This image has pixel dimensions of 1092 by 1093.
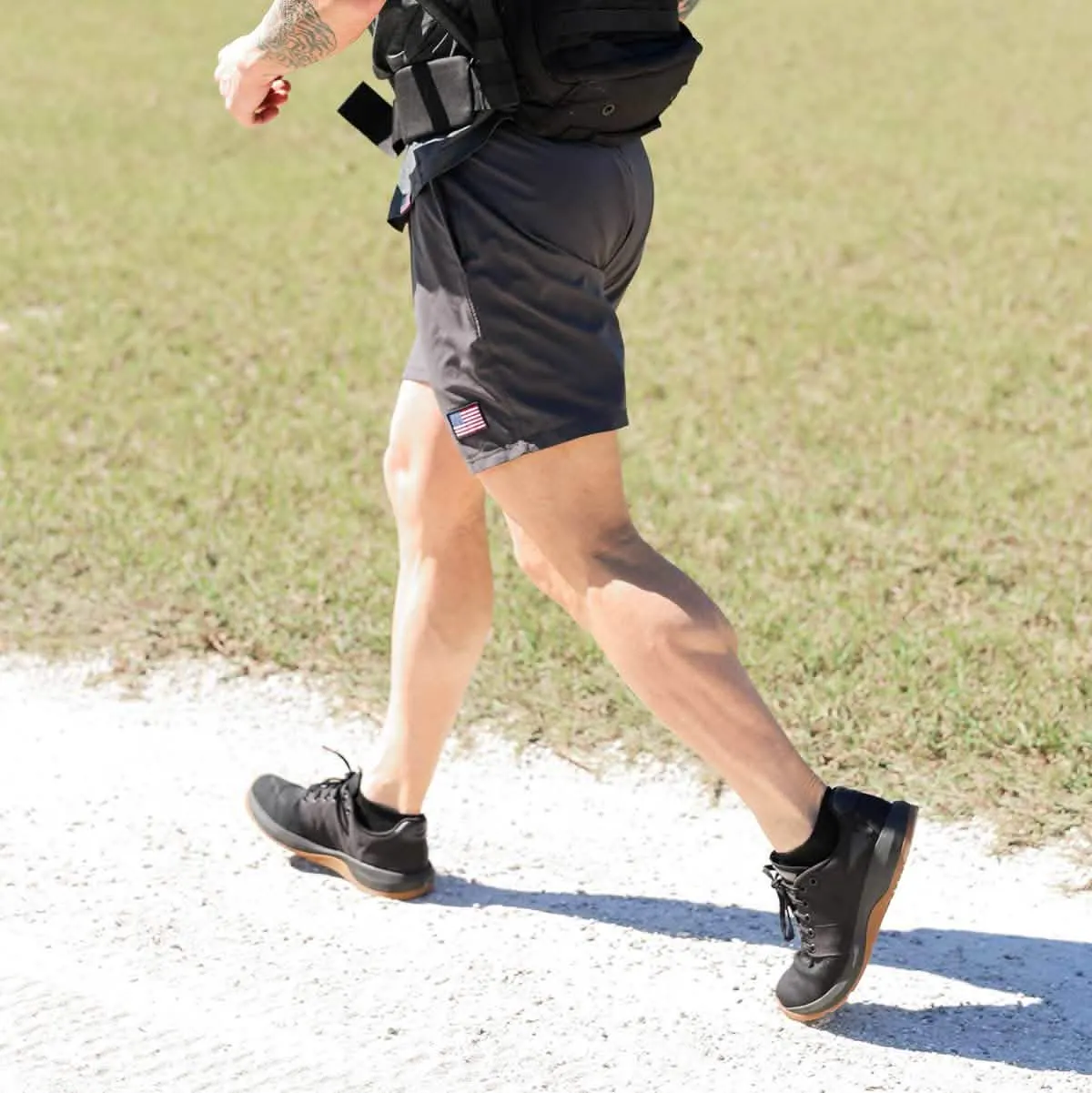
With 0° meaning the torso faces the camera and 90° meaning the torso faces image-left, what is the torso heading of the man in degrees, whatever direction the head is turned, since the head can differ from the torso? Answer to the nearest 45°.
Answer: approximately 90°
